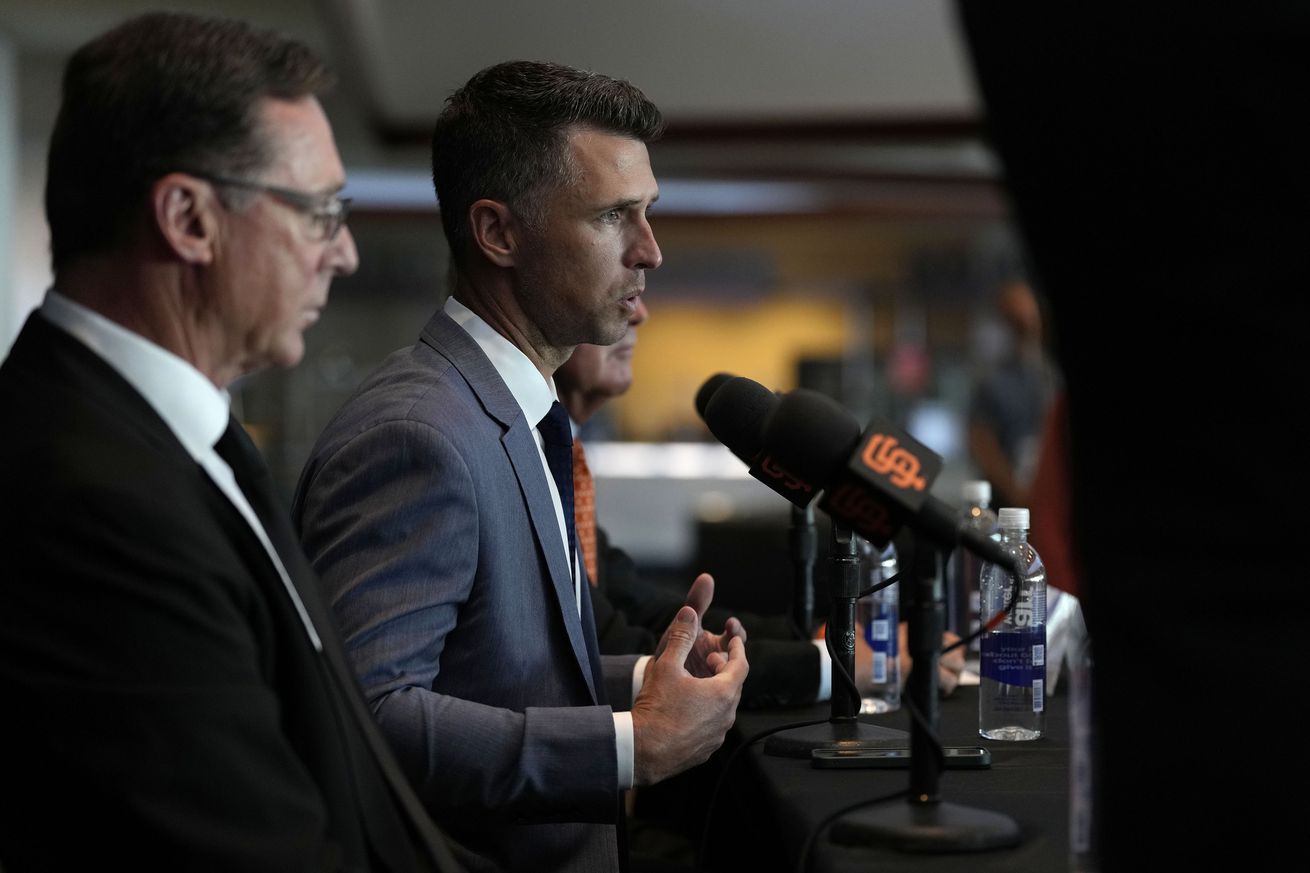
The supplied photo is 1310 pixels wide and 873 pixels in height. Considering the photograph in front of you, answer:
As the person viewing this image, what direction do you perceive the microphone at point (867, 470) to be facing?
facing to the left of the viewer

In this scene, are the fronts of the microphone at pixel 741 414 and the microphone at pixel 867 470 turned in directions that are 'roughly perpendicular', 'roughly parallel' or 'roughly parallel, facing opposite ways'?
roughly parallel

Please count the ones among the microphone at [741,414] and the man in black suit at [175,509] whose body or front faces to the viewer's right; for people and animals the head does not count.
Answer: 1

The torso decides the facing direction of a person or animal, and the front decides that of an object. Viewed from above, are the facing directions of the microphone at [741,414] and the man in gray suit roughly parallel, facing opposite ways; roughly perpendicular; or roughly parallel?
roughly parallel, facing opposite ways

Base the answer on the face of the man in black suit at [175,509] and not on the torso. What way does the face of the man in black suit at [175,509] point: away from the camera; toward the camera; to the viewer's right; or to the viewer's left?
to the viewer's right

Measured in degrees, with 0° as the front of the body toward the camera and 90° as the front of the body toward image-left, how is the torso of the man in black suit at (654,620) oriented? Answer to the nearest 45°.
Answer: approximately 270°

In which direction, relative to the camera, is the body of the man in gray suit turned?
to the viewer's right

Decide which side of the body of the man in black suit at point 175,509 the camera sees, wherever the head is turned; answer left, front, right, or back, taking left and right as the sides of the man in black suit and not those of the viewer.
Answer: right

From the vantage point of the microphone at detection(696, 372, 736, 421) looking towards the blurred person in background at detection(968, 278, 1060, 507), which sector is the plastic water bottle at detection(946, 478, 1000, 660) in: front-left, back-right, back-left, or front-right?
front-right

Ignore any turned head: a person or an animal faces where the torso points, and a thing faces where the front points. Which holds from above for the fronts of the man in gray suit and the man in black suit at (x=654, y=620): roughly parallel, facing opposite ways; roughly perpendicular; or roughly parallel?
roughly parallel

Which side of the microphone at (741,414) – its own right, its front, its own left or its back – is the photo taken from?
left
